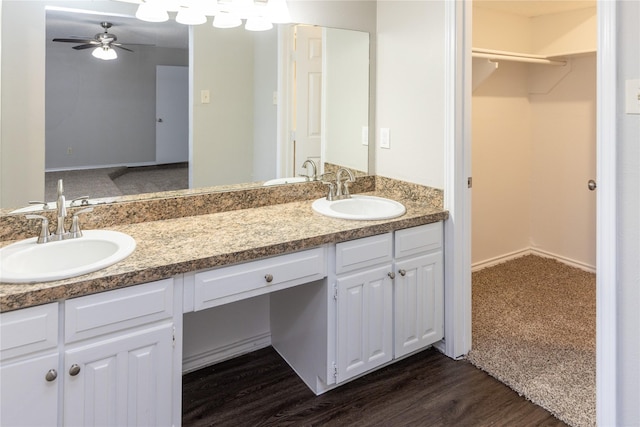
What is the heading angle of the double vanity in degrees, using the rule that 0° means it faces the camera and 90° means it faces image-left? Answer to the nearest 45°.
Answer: approximately 315°

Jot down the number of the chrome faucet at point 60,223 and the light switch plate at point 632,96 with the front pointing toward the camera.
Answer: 2

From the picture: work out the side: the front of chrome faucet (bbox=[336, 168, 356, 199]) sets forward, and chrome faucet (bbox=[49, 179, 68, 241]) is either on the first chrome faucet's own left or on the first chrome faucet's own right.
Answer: on the first chrome faucet's own right
